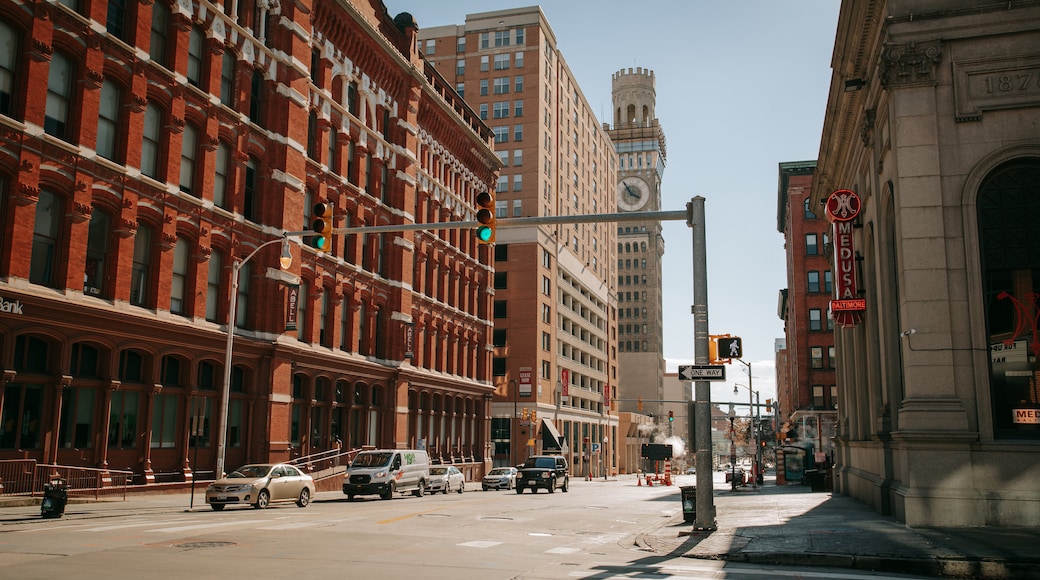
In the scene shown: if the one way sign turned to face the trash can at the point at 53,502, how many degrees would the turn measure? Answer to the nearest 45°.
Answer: approximately 90° to its right

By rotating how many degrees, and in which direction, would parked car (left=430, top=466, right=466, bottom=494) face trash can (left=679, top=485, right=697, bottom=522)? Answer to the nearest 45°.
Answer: approximately 45° to its left

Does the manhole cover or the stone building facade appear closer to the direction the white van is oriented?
the manhole cover

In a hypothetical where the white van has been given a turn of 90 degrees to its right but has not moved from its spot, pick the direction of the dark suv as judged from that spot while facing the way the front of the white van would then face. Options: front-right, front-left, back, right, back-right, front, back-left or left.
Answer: right

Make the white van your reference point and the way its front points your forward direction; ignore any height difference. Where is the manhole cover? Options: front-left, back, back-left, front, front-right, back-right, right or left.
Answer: front-left

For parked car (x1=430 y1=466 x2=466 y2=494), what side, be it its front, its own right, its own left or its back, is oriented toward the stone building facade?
left

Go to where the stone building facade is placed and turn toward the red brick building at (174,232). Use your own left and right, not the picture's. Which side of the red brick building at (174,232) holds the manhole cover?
left

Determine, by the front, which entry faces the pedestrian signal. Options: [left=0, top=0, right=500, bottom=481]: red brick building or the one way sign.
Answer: the red brick building

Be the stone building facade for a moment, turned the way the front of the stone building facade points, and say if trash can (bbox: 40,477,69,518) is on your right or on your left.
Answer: on your right

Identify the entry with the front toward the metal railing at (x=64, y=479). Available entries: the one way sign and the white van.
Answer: the white van

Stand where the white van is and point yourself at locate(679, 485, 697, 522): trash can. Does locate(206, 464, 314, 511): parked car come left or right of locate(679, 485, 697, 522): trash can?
right

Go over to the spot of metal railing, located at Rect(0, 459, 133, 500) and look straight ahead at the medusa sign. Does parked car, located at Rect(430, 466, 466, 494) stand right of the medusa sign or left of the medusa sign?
left

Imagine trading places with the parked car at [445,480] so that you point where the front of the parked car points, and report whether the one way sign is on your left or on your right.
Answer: on your left

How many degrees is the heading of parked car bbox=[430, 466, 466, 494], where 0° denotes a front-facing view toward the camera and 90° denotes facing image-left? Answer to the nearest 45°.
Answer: approximately 45°
